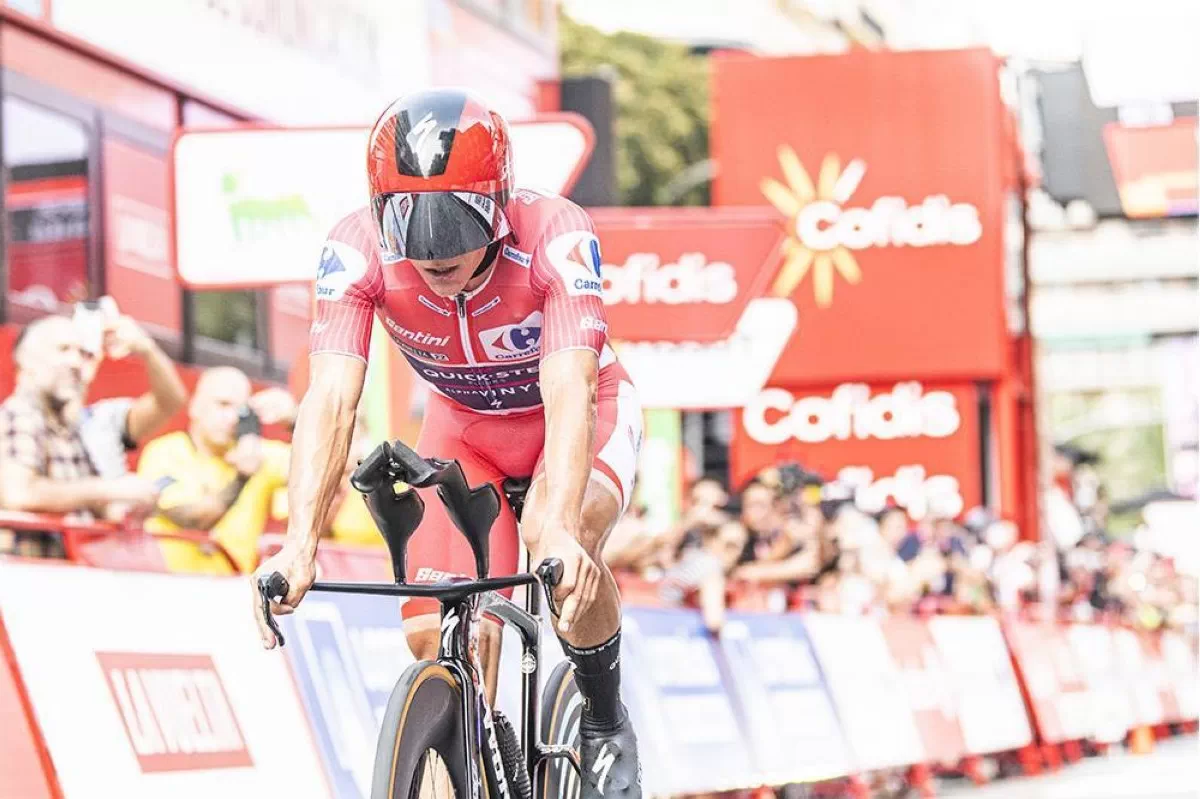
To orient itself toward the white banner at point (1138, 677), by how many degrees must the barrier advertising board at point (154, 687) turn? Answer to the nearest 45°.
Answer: approximately 90° to its left

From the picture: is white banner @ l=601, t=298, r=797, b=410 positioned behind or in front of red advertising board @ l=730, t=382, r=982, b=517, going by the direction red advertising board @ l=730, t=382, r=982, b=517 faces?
in front

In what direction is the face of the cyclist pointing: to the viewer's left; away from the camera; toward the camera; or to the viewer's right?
toward the camera

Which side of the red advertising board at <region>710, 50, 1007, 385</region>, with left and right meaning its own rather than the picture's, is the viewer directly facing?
front

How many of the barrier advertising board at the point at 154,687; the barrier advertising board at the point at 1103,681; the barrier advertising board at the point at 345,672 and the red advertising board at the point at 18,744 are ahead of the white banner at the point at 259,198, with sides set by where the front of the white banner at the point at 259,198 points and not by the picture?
3

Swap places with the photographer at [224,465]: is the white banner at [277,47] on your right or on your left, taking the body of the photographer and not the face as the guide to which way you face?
on your left

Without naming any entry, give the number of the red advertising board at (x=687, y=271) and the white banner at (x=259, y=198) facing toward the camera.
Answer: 2

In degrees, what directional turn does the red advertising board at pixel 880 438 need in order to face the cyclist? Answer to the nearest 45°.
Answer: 0° — it already faces them

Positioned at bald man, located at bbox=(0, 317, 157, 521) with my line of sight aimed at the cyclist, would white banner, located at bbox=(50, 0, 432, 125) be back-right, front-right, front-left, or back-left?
back-left

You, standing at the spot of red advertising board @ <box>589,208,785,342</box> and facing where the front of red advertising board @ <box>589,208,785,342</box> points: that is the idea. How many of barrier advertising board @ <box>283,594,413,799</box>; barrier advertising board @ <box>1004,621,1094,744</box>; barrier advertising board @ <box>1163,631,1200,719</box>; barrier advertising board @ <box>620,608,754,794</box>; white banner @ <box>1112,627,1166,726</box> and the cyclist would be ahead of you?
3

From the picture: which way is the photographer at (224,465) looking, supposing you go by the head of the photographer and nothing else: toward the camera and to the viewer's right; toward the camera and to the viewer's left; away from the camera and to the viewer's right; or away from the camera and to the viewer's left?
toward the camera and to the viewer's right

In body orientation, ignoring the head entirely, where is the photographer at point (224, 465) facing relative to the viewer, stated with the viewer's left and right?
facing the viewer and to the right of the viewer

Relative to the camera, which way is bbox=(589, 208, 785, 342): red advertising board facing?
toward the camera

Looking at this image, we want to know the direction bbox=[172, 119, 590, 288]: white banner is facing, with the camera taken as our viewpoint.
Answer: facing the viewer
